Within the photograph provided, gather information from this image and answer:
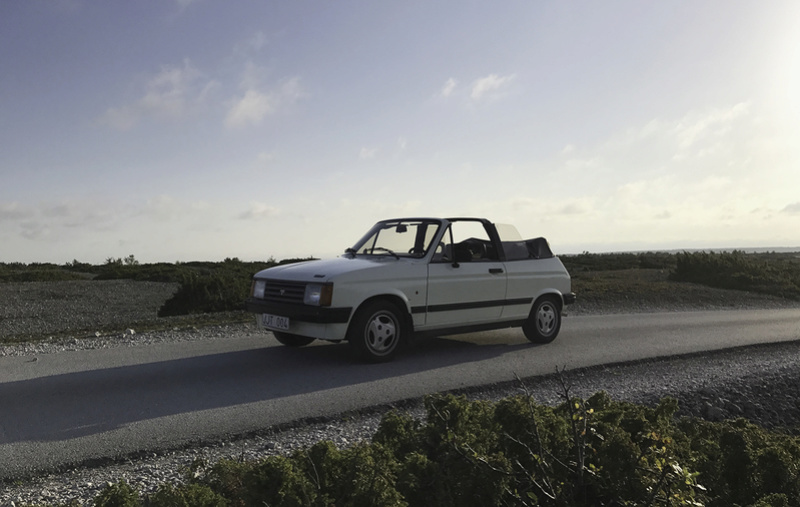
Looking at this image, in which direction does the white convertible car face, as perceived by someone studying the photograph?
facing the viewer and to the left of the viewer

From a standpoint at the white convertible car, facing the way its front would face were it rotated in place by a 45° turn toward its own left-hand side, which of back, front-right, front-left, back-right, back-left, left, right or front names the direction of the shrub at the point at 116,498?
front

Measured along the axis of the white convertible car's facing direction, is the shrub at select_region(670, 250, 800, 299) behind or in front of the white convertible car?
behind
